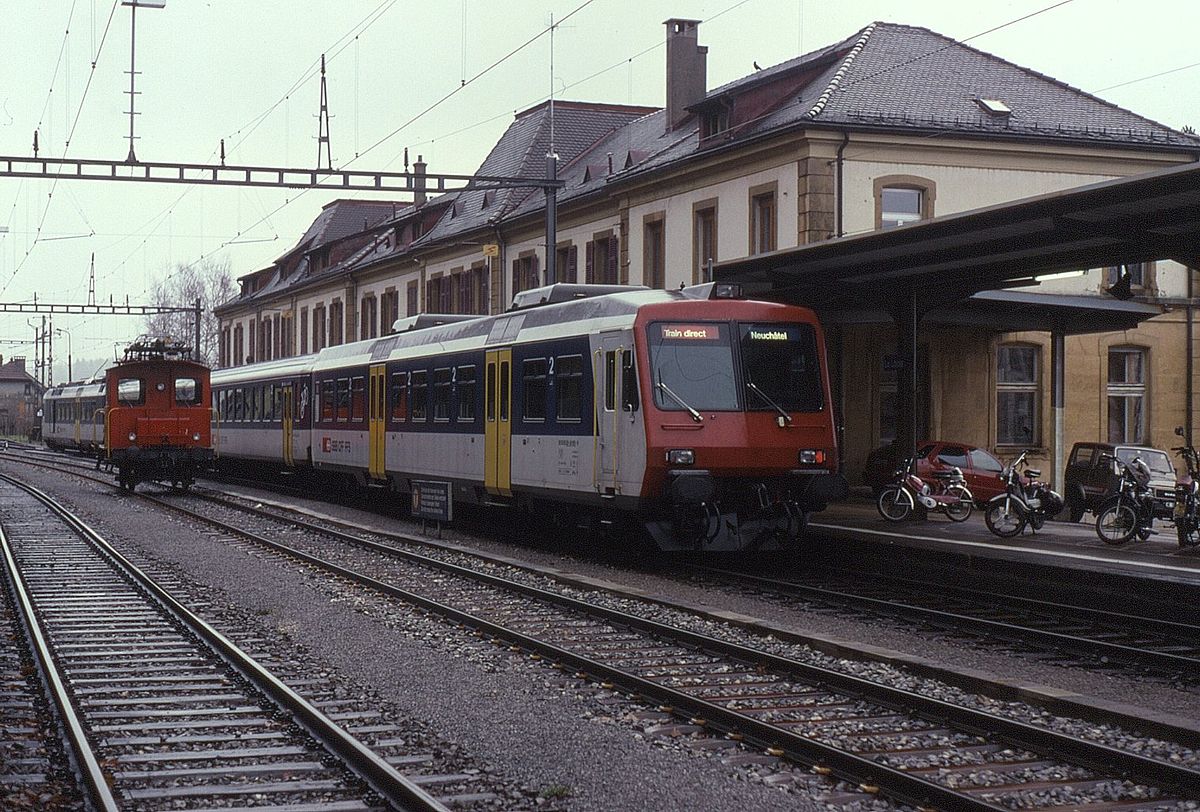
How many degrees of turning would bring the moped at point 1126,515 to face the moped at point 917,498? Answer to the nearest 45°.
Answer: approximately 90° to its right

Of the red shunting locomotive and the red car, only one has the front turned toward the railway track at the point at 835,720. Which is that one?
the red shunting locomotive

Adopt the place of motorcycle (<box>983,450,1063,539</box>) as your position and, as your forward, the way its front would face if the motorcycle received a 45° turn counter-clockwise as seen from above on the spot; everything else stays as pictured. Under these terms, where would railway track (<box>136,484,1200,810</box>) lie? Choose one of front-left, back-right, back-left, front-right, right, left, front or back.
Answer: front

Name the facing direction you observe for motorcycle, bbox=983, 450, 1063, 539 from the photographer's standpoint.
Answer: facing the viewer and to the left of the viewer

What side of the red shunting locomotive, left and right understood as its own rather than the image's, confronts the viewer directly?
front

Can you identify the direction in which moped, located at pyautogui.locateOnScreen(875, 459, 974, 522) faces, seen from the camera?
facing to the left of the viewer

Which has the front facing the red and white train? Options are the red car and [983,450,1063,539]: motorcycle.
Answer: the motorcycle

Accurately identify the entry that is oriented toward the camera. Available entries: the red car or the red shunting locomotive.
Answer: the red shunting locomotive
